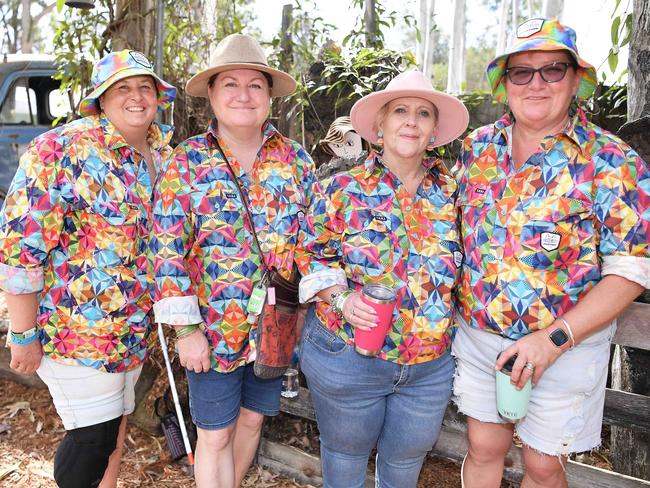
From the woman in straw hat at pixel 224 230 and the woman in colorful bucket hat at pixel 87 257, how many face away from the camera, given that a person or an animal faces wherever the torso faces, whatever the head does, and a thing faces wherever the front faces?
0

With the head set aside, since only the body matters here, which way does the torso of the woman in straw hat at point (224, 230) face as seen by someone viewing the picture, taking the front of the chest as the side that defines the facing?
toward the camera

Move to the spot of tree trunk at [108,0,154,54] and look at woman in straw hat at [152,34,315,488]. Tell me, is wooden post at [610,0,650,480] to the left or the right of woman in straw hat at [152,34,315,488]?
left

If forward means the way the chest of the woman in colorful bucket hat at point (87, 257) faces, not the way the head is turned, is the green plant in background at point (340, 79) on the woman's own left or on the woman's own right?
on the woman's own left

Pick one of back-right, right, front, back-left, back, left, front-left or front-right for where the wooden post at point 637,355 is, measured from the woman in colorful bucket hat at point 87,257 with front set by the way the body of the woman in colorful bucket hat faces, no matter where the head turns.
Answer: front-left

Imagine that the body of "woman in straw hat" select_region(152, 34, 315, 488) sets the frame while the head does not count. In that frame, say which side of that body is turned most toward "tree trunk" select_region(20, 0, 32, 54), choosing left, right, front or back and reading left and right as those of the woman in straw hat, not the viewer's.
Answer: back

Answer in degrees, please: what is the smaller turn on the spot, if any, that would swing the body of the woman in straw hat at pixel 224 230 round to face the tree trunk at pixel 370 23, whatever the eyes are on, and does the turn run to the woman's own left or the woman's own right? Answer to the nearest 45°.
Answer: approximately 180°

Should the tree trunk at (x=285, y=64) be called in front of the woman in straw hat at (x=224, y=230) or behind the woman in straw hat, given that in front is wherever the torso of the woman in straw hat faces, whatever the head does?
behind
